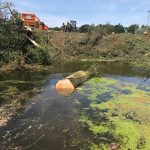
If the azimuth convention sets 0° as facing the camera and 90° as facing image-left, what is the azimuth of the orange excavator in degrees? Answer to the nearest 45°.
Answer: approximately 270°

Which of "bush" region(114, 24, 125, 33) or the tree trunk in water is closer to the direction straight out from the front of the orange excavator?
the bush

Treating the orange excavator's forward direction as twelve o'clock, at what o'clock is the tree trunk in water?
The tree trunk in water is roughly at 3 o'clock from the orange excavator.

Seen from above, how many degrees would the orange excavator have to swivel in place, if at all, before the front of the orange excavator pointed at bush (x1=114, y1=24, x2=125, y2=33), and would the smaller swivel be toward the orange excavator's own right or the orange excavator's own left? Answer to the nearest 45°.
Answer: approximately 45° to the orange excavator's own left
